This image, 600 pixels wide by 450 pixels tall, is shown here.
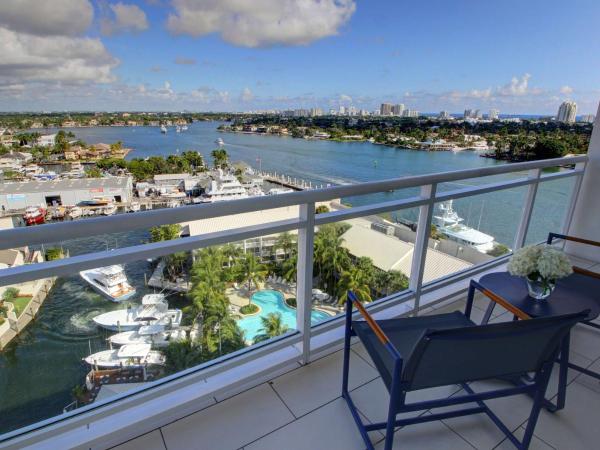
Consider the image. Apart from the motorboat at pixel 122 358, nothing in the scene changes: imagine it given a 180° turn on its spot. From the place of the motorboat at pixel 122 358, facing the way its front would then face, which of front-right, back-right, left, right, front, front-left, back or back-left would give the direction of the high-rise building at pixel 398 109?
front-left

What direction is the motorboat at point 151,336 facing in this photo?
to the viewer's left

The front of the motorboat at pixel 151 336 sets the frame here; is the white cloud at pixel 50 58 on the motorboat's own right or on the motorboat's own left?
on the motorboat's own right

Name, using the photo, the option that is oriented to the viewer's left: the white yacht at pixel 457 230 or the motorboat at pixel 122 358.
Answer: the motorboat

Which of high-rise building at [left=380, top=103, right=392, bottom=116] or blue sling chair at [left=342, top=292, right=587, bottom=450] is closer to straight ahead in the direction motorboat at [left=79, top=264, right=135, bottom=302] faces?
the high-rise building

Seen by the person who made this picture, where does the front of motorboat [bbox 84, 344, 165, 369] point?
facing to the left of the viewer

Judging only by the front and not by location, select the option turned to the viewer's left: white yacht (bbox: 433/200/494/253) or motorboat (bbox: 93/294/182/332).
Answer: the motorboat

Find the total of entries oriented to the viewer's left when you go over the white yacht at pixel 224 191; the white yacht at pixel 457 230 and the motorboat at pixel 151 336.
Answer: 2

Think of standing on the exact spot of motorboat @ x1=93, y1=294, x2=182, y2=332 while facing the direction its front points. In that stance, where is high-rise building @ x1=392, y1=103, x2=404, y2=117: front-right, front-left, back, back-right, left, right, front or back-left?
back-right

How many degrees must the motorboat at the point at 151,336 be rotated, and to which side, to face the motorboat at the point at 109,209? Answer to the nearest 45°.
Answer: approximately 90° to its right

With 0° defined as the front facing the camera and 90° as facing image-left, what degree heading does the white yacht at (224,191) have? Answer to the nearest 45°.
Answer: approximately 90°
